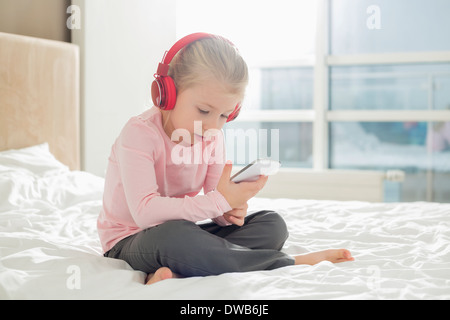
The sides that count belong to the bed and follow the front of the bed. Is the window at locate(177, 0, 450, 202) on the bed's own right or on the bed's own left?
on the bed's own left

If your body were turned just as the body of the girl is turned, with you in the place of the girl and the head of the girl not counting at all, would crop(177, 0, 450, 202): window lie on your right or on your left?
on your left

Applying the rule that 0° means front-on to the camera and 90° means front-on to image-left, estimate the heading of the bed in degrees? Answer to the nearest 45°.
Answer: approximately 270°

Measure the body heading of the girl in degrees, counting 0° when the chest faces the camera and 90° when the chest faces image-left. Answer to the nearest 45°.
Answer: approximately 315°

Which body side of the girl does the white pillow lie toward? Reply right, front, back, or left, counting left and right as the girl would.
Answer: back
